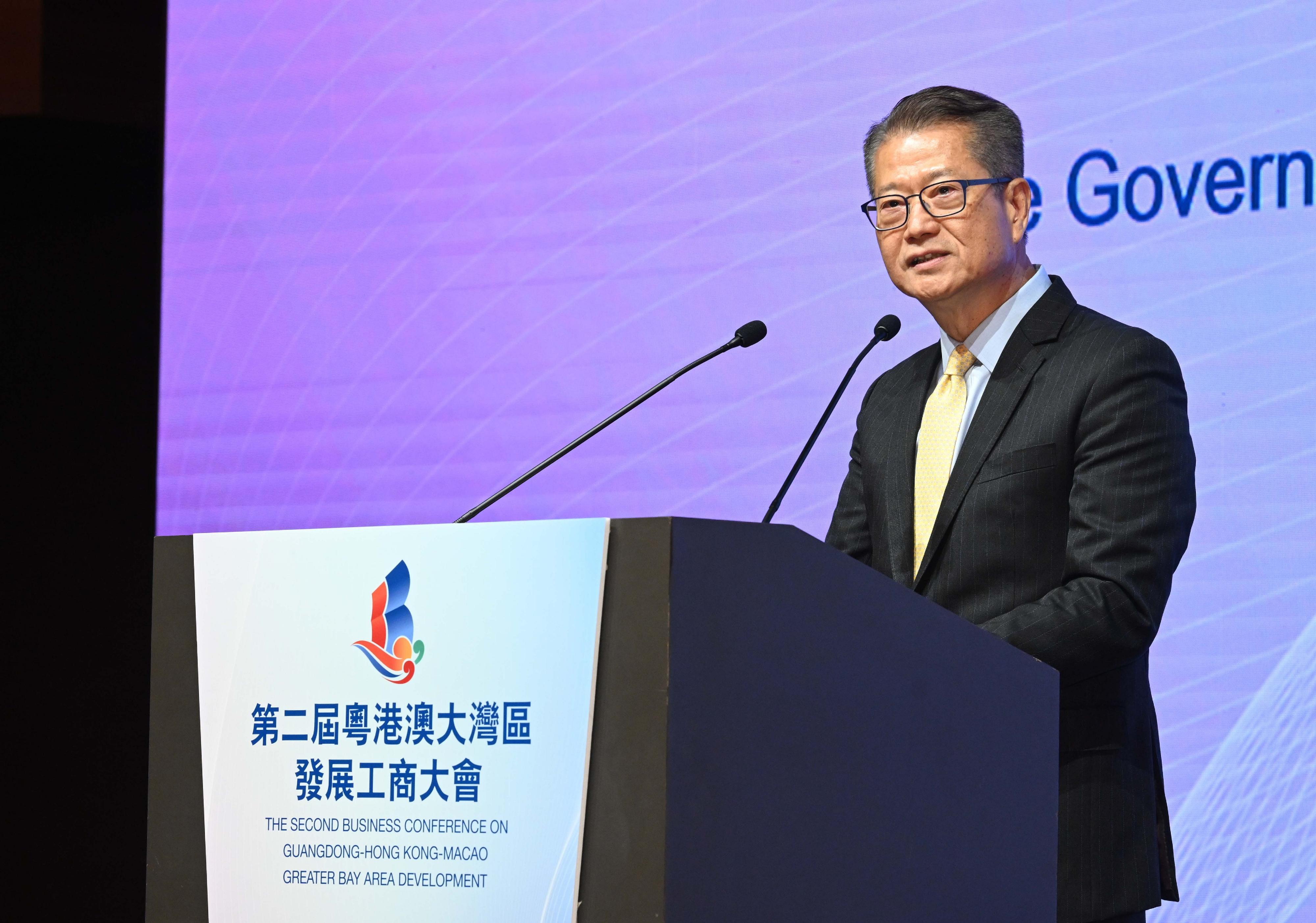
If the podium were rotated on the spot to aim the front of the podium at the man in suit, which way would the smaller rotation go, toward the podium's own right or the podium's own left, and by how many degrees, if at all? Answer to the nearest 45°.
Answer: approximately 180°

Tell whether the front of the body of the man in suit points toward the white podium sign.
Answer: yes

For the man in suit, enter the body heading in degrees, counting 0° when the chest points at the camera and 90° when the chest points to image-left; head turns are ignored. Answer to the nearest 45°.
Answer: approximately 45°

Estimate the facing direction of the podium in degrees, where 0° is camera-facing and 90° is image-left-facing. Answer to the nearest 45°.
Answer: approximately 45°
